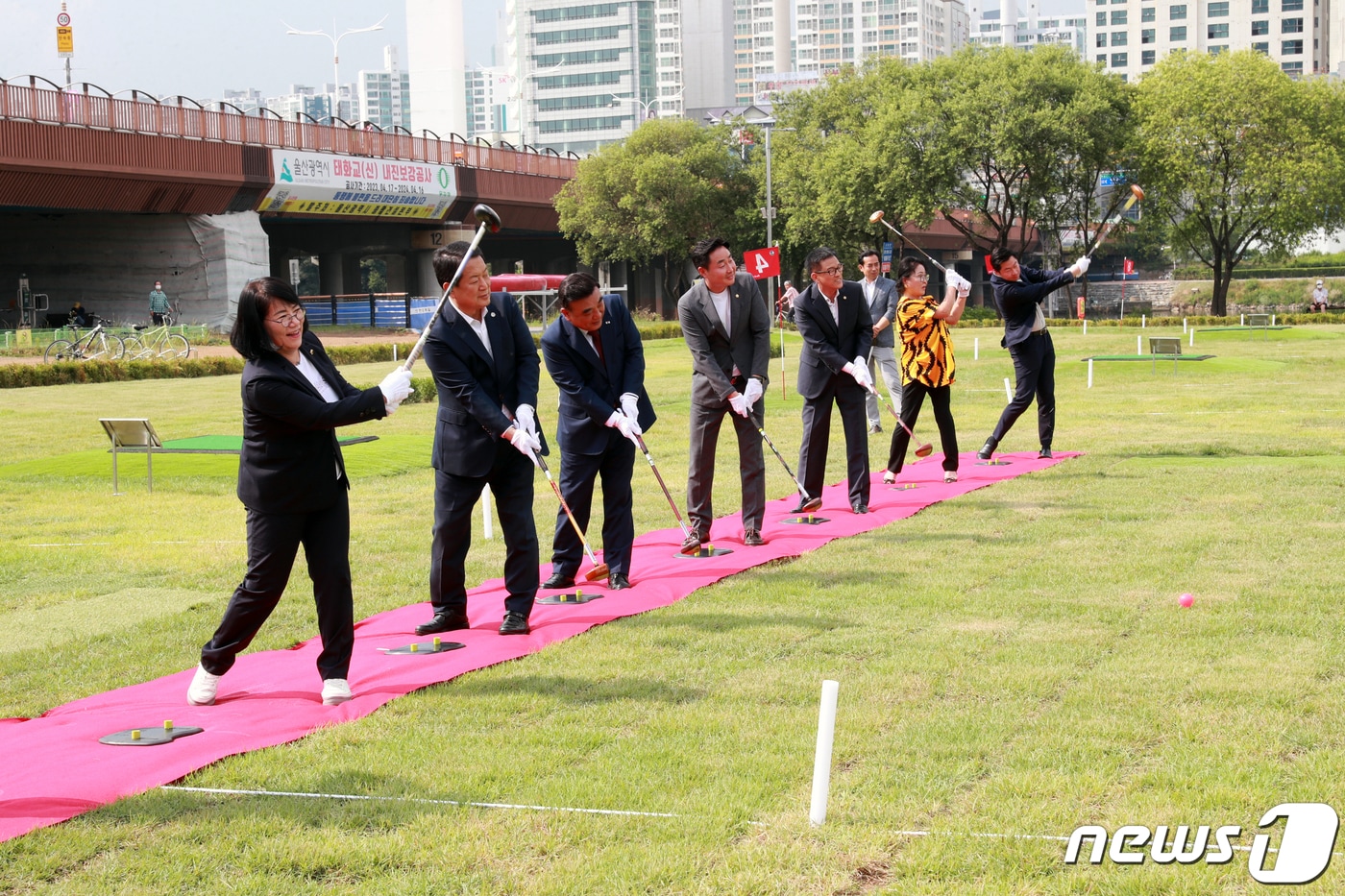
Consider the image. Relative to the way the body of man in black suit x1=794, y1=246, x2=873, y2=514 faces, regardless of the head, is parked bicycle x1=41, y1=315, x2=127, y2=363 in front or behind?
behind

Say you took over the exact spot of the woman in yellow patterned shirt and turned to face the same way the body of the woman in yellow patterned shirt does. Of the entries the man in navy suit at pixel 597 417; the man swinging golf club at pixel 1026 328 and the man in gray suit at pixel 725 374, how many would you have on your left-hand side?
1

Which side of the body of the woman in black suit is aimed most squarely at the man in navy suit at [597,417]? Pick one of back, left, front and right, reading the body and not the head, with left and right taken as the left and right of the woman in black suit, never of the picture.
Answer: left

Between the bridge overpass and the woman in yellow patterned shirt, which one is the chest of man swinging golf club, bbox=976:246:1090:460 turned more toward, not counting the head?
the woman in yellow patterned shirt

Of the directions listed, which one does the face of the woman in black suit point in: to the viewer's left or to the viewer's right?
to the viewer's right

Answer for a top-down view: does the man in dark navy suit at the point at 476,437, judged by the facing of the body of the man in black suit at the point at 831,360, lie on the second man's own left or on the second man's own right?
on the second man's own right

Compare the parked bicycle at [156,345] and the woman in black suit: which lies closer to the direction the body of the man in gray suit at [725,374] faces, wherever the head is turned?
the woman in black suit

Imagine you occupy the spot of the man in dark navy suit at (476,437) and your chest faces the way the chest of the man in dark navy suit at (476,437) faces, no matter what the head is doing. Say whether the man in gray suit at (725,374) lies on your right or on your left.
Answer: on your left

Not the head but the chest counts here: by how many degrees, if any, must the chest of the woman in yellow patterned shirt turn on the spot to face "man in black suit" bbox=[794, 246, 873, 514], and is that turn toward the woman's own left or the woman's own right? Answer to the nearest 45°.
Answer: approximately 45° to the woman's own right
